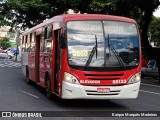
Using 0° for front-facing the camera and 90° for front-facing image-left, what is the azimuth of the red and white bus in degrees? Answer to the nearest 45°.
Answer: approximately 315°

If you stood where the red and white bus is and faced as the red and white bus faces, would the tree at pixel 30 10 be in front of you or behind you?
behind
